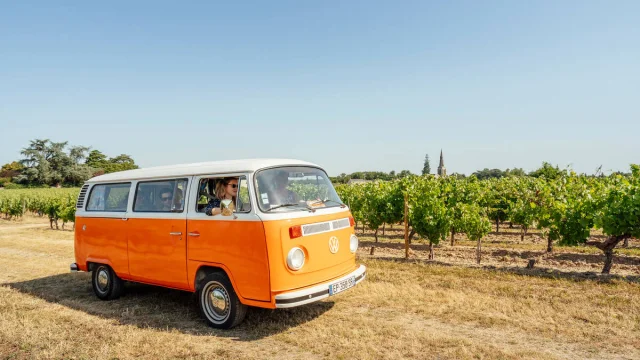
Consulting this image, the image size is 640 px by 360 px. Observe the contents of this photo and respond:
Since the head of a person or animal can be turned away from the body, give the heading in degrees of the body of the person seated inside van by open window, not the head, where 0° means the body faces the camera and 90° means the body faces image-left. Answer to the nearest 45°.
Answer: approximately 315°

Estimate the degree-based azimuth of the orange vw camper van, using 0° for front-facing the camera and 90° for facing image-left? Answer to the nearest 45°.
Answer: approximately 315°
